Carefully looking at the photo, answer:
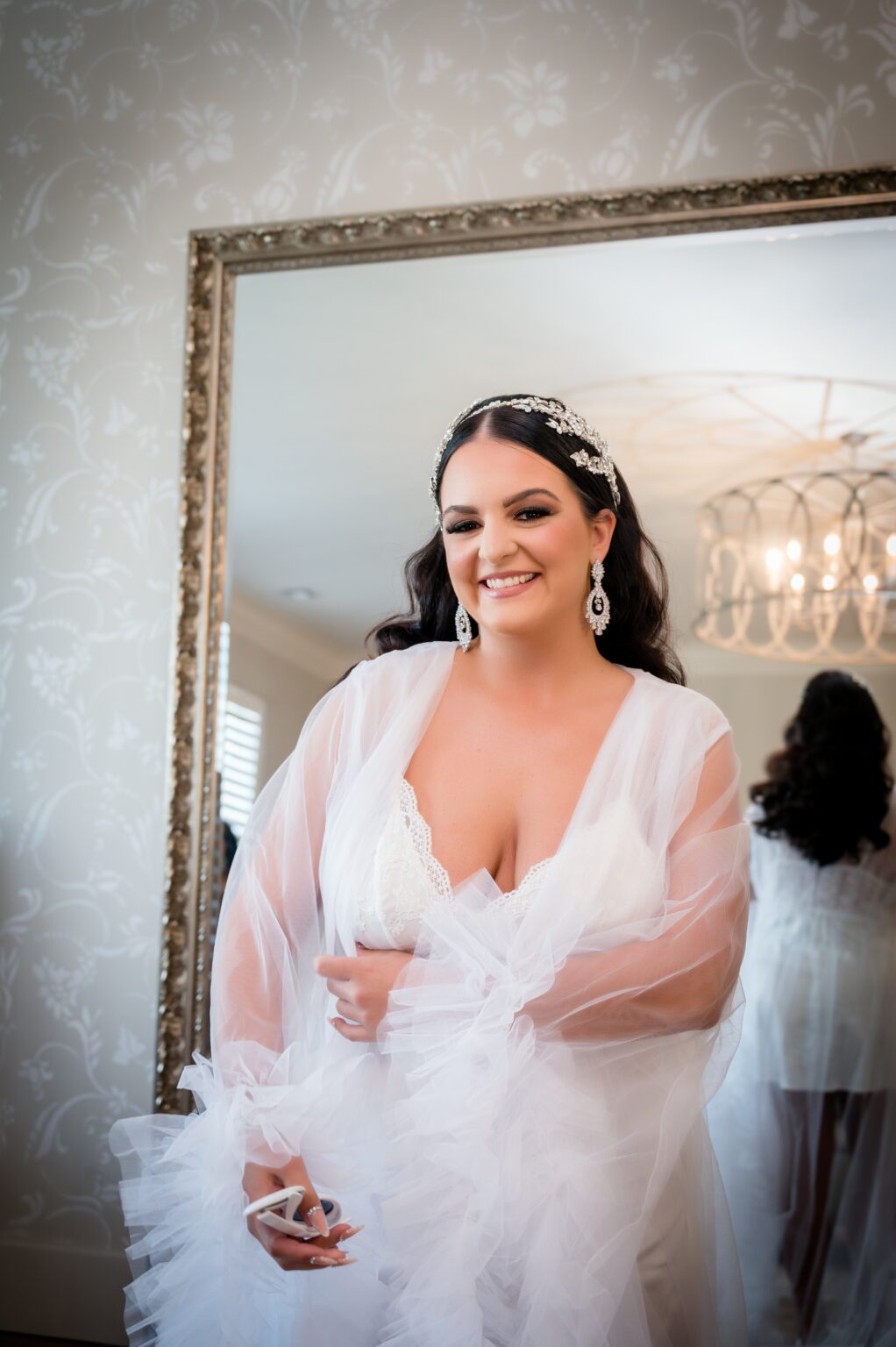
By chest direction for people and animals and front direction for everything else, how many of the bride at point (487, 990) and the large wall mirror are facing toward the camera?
2

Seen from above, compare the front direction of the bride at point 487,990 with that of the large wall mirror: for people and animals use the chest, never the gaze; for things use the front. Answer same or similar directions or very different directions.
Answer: same or similar directions

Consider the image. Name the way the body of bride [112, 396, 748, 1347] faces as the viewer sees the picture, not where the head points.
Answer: toward the camera

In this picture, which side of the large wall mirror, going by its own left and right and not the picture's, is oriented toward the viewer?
front
